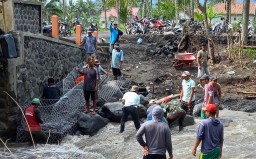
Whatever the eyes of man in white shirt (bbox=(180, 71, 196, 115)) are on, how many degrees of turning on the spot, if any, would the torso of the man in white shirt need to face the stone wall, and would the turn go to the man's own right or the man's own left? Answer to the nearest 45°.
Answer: approximately 45° to the man's own right

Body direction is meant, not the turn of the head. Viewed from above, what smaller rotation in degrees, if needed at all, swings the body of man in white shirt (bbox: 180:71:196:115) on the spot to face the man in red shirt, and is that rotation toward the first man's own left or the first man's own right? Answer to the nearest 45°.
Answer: approximately 45° to the first man's own right

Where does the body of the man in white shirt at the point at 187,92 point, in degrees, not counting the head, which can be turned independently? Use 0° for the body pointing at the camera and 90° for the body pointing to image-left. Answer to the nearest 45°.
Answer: approximately 45°

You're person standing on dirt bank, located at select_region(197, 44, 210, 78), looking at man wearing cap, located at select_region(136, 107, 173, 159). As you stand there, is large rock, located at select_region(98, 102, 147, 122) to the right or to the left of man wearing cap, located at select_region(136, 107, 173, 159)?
right

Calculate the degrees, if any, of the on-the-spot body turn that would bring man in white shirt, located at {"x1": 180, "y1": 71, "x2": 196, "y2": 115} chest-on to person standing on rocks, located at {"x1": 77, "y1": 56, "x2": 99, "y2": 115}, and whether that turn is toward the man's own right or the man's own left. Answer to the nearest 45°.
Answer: approximately 45° to the man's own right

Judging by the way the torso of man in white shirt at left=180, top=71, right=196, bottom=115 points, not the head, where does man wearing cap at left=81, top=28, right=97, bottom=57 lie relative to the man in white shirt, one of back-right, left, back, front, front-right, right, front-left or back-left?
right

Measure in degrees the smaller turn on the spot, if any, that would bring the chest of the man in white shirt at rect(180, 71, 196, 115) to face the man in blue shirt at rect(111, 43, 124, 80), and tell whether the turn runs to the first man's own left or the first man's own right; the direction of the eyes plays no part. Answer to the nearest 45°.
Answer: approximately 90° to the first man's own right

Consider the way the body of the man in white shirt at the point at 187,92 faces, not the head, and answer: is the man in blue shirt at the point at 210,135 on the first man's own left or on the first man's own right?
on the first man's own left

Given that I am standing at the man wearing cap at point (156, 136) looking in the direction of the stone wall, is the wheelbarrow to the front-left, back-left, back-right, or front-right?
front-right

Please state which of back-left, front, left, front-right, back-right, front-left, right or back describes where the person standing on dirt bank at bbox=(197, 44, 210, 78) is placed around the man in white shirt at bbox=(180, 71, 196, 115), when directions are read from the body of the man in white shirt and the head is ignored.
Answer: back-right

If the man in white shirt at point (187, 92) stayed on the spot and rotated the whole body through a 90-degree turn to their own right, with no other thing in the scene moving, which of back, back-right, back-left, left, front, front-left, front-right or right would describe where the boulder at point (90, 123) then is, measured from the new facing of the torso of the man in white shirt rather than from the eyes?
front-left

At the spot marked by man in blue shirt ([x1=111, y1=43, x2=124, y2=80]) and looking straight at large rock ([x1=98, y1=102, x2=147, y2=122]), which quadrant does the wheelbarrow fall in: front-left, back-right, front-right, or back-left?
back-left

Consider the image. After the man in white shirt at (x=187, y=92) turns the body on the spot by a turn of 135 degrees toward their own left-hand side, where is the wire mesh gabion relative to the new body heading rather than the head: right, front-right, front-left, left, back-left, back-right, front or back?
back
